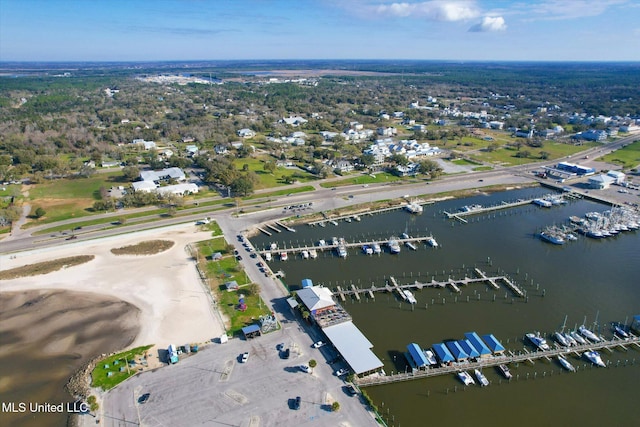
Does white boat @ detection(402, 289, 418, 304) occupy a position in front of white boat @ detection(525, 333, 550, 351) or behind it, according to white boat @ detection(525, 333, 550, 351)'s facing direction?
in front

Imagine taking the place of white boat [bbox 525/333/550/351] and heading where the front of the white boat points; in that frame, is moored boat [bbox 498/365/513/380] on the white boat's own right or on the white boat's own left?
on the white boat's own left

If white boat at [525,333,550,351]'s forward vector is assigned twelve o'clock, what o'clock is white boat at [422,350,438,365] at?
white boat at [422,350,438,365] is roughly at 9 o'clock from white boat at [525,333,550,351].

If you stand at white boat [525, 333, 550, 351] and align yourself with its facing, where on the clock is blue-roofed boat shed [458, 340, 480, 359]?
The blue-roofed boat shed is roughly at 9 o'clock from the white boat.

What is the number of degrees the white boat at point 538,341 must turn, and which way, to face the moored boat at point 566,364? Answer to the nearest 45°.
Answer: approximately 180°

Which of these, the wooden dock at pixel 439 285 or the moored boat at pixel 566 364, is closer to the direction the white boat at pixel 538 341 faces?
the wooden dock

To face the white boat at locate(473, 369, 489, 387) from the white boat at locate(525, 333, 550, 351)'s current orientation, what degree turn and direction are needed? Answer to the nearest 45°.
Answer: approximately 90° to its left

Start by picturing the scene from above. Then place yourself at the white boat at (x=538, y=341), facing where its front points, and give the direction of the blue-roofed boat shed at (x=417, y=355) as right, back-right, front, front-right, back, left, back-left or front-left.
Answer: left

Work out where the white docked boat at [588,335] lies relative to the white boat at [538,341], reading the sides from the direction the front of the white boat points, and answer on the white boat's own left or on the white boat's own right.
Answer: on the white boat's own right

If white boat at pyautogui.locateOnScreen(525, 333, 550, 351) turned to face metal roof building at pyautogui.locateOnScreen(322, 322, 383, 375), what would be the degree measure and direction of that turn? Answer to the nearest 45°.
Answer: approximately 90° to its left
